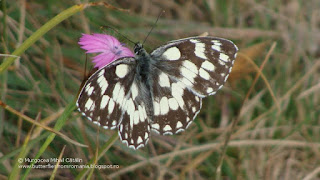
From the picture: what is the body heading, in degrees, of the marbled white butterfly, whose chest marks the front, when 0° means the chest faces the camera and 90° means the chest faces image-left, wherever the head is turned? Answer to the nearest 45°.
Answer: approximately 180°
